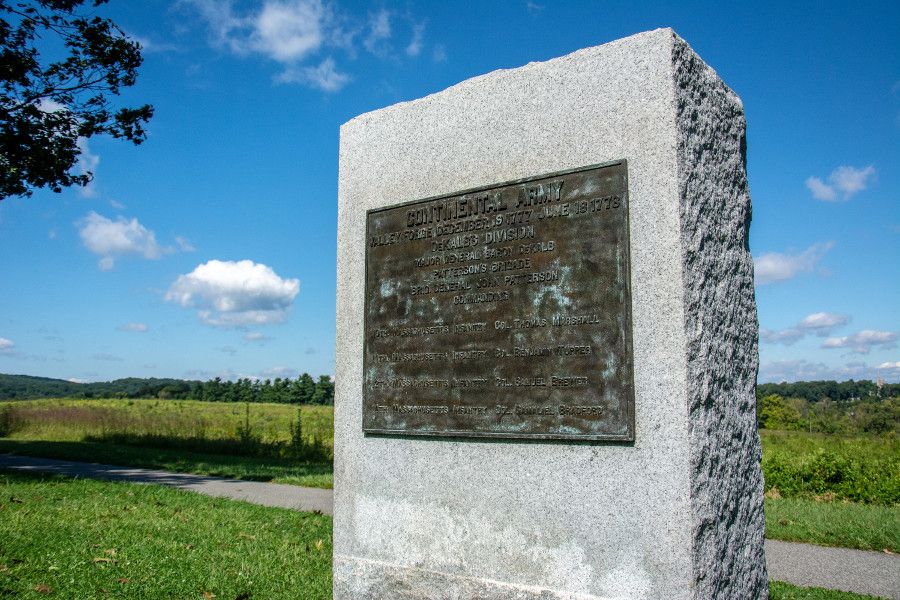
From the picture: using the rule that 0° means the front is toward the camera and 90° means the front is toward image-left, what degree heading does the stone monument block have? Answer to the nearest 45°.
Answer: approximately 45°

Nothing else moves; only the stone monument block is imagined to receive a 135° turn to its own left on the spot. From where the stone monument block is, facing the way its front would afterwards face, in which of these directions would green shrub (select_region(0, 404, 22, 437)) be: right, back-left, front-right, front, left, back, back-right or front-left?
back-left

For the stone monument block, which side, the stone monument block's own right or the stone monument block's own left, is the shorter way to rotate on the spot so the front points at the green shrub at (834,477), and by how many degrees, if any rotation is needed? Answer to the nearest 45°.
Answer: approximately 180°
